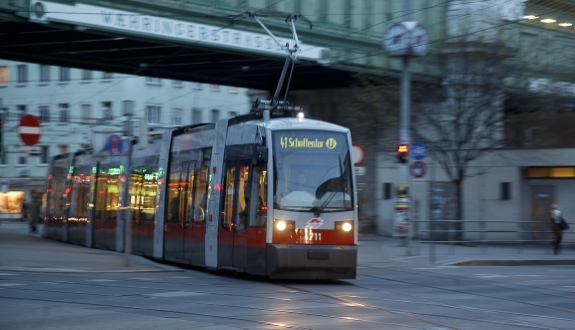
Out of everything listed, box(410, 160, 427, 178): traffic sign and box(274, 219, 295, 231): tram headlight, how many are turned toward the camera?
2

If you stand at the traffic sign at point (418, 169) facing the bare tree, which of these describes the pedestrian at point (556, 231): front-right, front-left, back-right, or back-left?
front-right

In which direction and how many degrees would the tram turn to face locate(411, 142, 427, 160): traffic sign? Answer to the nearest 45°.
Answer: approximately 90° to its left

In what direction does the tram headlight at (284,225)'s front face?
toward the camera

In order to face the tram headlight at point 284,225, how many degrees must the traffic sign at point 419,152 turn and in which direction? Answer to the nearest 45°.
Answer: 0° — it already faces it

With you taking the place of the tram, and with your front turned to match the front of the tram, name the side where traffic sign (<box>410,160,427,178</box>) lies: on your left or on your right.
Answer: on your left

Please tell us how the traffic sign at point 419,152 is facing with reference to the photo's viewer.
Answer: facing the viewer

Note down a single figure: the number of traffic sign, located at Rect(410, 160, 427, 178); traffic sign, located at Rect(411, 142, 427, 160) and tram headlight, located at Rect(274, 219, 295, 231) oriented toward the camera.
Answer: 3

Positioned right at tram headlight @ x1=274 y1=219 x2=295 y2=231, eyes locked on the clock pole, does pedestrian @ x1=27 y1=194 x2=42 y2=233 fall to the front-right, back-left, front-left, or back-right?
front-left

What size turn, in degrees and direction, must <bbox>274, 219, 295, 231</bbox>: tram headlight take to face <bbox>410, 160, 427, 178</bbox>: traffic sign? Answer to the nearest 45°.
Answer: approximately 135° to its left

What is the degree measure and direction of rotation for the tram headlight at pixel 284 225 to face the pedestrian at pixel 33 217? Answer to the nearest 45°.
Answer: approximately 135° to its right

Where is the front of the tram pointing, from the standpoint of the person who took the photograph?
facing the viewer and to the right of the viewer

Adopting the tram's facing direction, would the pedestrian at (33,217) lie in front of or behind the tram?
behind
